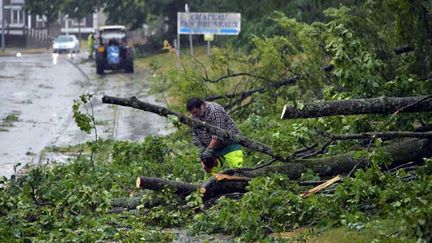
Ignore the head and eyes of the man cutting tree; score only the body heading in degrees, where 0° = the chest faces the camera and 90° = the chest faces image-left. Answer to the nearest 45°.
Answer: approximately 45°

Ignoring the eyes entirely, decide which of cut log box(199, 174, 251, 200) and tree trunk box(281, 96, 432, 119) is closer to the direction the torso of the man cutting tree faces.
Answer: the cut log

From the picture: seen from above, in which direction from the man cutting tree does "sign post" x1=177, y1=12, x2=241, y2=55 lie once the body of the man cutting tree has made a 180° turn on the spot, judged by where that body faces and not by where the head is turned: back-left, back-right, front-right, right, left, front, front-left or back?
front-left

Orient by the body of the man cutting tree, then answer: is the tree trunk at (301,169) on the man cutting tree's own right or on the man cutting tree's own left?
on the man cutting tree's own left

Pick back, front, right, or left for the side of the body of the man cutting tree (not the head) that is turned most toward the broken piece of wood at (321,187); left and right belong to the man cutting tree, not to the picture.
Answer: left

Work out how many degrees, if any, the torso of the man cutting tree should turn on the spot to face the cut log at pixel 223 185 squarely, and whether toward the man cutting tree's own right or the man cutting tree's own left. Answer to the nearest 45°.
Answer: approximately 45° to the man cutting tree's own left

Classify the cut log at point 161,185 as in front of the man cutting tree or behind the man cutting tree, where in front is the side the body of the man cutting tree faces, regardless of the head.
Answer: in front
